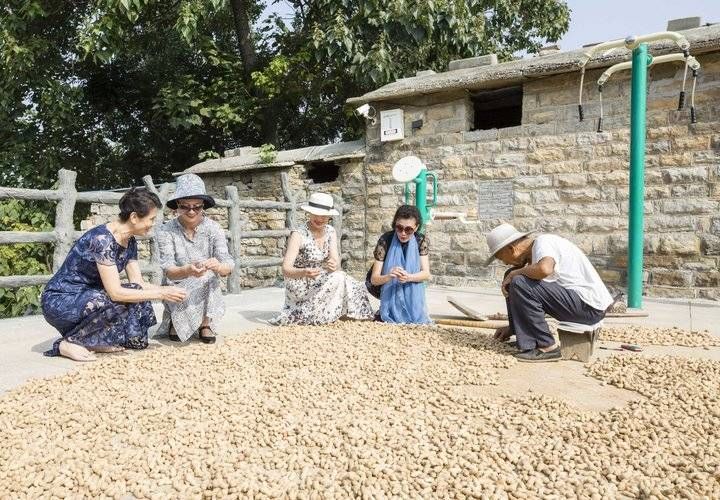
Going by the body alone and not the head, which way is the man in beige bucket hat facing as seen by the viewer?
to the viewer's left

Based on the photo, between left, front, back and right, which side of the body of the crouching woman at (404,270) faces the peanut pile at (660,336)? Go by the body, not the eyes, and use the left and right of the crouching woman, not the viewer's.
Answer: left

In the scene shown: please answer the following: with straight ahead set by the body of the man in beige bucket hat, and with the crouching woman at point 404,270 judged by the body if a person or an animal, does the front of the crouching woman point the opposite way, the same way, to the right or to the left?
to the left

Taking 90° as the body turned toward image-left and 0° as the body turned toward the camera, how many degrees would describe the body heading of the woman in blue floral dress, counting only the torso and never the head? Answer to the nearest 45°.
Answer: approximately 270°

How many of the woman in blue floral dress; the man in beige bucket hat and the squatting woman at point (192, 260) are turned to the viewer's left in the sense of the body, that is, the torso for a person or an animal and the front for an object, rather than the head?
1

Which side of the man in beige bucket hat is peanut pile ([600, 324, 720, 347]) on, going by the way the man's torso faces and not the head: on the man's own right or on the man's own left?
on the man's own right

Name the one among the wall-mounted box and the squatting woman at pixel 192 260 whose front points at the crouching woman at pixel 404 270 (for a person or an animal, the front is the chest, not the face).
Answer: the wall-mounted box

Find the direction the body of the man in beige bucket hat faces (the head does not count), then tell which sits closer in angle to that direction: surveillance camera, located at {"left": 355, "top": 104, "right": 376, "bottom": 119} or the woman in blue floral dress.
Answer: the woman in blue floral dress

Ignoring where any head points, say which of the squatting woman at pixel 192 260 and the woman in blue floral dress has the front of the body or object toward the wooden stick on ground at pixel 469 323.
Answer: the woman in blue floral dress

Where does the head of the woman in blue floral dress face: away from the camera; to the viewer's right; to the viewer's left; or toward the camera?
to the viewer's right

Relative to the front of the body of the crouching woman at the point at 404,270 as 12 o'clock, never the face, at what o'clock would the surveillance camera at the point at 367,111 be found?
The surveillance camera is roughly at 6 o'clock from the crouching woman.

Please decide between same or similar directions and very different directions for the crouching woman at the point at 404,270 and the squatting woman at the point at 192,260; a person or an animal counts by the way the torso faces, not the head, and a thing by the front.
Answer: same or similar directions

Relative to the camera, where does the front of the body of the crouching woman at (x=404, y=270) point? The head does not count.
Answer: toward the camera

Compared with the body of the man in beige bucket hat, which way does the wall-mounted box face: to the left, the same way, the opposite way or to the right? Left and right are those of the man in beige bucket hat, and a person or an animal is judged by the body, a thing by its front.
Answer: to the left

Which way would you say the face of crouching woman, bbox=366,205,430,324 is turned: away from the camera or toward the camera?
toward the camera

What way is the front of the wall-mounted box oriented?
toward the camera

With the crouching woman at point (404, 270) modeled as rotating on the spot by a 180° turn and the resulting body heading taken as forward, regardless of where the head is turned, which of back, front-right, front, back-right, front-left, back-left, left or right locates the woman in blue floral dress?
back-left

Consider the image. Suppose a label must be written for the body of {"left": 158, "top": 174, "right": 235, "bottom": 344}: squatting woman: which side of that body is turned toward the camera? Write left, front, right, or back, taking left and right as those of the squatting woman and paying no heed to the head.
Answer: front
